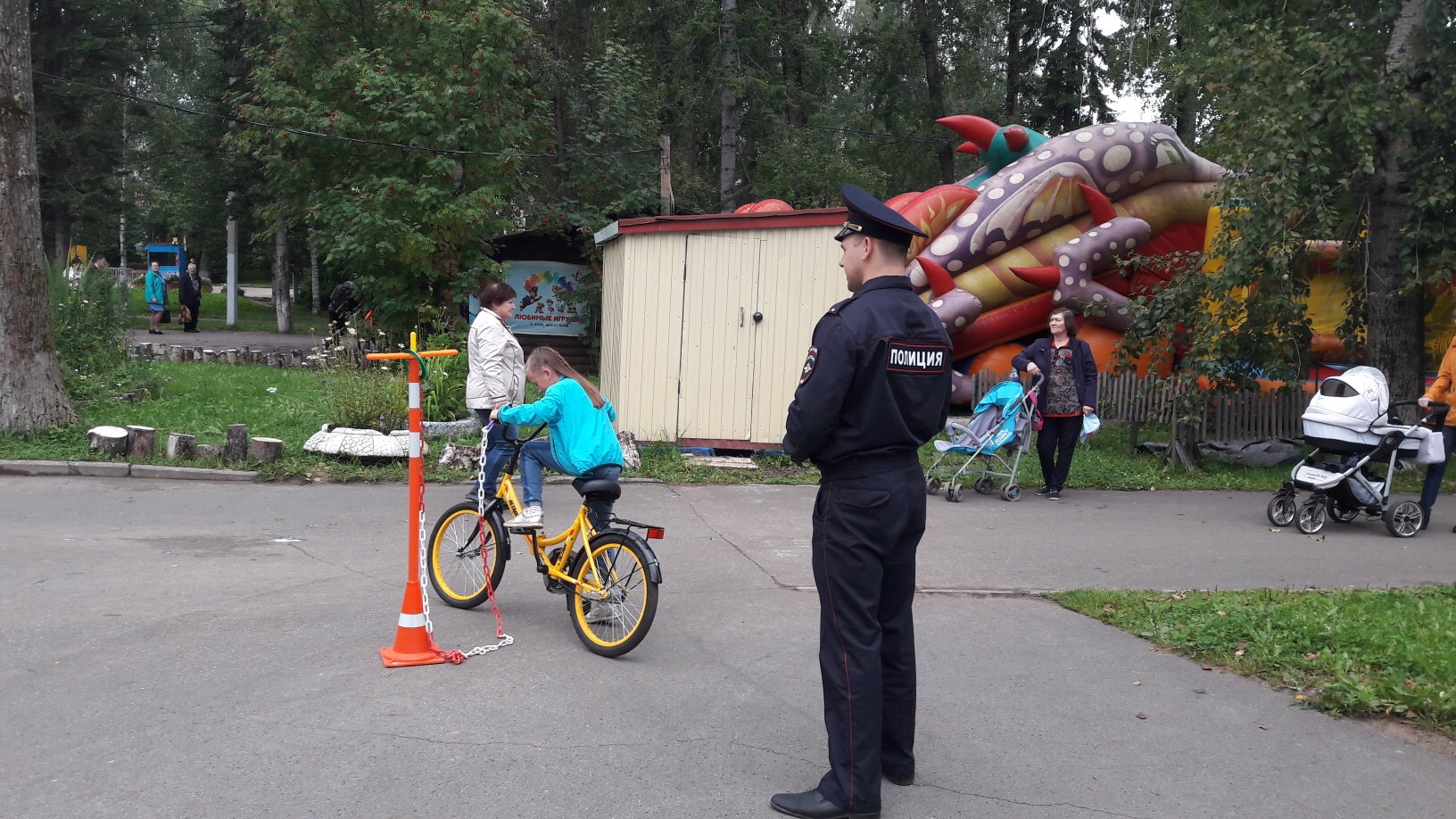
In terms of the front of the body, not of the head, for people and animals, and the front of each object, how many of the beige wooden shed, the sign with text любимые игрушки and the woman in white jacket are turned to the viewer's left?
0

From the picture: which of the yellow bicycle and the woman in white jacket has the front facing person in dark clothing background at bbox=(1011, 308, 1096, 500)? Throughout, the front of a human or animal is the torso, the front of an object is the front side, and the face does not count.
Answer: the woman in white jacket

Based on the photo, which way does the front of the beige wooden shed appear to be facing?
toward the camera

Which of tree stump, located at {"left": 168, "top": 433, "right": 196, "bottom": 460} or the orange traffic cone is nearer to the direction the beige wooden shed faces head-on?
the orange traffic cone

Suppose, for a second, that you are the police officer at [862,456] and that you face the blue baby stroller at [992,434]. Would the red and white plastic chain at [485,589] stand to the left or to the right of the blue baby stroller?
left

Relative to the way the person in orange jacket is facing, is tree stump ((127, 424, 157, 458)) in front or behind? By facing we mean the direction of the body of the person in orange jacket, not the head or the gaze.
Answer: in front

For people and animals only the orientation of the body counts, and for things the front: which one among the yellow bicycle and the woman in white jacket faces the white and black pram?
the woman in white jacket

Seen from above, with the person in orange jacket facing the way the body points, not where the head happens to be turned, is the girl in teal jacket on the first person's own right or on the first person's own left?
on the first person's own left

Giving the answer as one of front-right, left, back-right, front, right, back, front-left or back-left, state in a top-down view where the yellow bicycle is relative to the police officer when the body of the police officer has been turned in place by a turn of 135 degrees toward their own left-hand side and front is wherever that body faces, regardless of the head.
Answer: back-right

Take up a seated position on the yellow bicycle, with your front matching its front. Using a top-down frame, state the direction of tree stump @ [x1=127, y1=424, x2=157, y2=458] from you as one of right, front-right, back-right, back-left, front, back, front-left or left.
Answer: front

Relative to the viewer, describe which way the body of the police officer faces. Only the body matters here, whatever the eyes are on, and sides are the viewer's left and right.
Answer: facing away from the viewer and to the left of the viewer

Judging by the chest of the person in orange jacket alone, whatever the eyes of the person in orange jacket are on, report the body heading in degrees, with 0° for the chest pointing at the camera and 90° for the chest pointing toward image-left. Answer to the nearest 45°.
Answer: approximately 90°

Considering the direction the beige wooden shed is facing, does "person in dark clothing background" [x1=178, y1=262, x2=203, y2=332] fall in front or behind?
behind

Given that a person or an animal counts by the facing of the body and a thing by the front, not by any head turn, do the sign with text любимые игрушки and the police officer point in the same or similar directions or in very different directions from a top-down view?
very different directions

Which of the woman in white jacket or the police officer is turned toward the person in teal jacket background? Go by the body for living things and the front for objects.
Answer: the police officer

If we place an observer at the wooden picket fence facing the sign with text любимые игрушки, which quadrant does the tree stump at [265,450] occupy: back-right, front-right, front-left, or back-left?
front-left

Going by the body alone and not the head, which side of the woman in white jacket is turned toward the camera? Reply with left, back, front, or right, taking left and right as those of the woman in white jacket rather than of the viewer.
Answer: right

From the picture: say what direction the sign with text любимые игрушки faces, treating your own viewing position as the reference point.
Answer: facing the viewer

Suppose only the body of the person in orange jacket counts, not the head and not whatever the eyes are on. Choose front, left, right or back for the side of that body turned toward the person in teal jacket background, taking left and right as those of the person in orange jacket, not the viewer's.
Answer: front

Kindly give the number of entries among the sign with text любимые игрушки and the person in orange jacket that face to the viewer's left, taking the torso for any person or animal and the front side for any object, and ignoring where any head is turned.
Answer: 1

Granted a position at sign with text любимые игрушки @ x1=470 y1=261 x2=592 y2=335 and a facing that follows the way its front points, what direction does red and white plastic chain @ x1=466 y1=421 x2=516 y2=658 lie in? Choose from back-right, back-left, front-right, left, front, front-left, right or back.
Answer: front

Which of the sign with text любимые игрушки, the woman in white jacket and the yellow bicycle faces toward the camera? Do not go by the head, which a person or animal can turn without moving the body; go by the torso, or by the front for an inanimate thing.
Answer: the sign with text любимые игрушки
